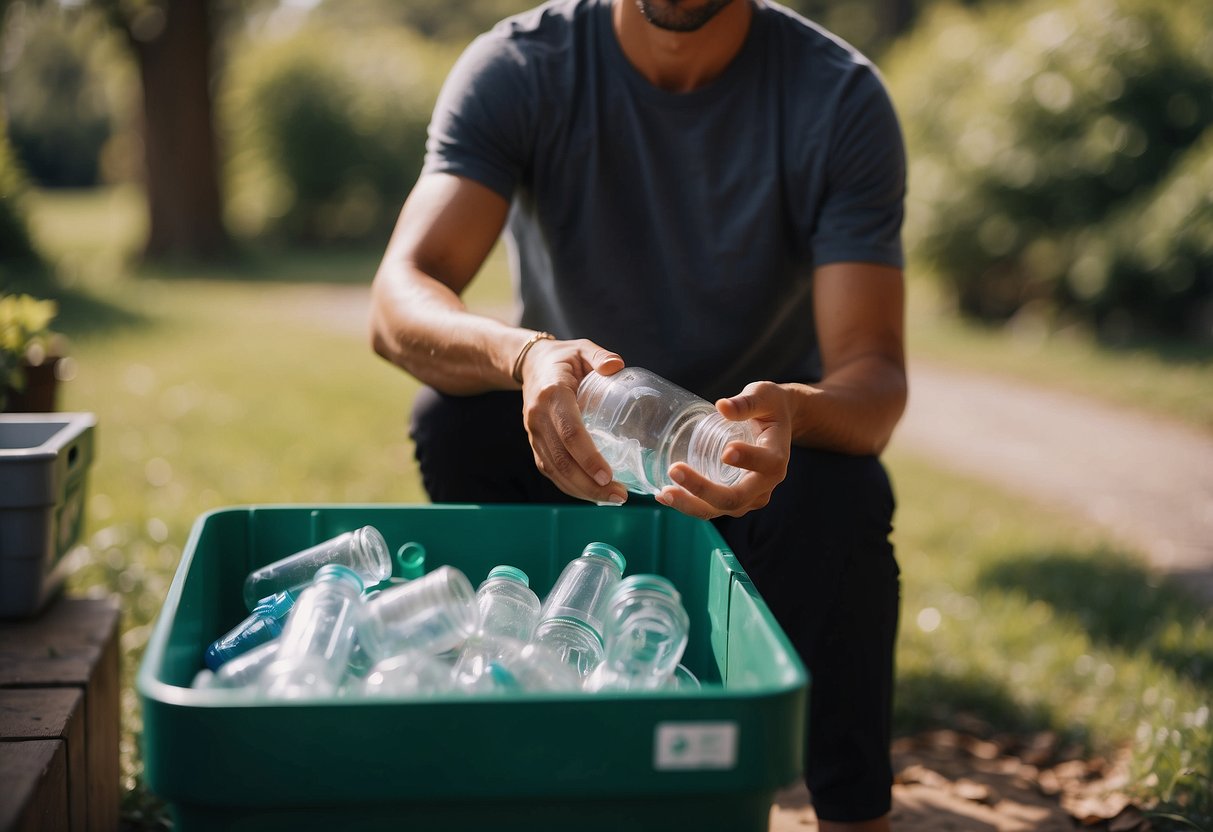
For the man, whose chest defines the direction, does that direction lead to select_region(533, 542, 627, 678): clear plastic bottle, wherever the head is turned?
yes

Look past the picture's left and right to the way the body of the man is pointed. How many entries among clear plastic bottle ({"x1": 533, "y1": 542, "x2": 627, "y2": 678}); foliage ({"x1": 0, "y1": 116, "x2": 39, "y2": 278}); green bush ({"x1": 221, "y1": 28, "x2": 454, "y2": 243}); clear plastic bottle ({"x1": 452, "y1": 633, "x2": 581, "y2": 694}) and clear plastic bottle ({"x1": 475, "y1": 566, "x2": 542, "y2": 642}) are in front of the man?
3

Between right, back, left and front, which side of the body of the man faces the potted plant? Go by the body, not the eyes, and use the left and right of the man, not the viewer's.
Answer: right

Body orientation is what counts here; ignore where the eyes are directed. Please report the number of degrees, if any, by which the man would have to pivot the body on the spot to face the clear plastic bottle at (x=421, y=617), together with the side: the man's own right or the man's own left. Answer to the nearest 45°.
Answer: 0° — they already face it

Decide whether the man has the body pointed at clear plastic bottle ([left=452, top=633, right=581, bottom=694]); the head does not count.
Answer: yes

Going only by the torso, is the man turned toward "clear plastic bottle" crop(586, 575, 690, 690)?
yes

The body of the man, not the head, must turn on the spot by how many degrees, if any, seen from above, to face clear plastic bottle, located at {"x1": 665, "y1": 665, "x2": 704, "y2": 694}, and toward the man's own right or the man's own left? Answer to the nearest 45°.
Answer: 0° — they already face it

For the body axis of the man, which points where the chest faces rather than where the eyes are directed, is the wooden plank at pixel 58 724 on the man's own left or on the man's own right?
on the man's own right

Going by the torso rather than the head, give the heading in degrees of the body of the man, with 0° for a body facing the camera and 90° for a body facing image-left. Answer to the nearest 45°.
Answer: approximately 0°

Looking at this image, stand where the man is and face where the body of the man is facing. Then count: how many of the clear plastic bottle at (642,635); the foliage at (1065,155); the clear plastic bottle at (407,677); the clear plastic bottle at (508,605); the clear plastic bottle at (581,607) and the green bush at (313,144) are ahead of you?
4

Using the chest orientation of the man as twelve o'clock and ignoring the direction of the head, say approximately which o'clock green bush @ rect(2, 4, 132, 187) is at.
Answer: The green bush is roughly at 5 o'clock from the man.

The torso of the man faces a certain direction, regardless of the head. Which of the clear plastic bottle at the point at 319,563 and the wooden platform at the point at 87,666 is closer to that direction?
the clear plastic bottle

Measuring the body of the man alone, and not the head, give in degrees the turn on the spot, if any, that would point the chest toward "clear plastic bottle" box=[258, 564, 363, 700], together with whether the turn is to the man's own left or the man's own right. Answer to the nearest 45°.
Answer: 0° — they already face it
